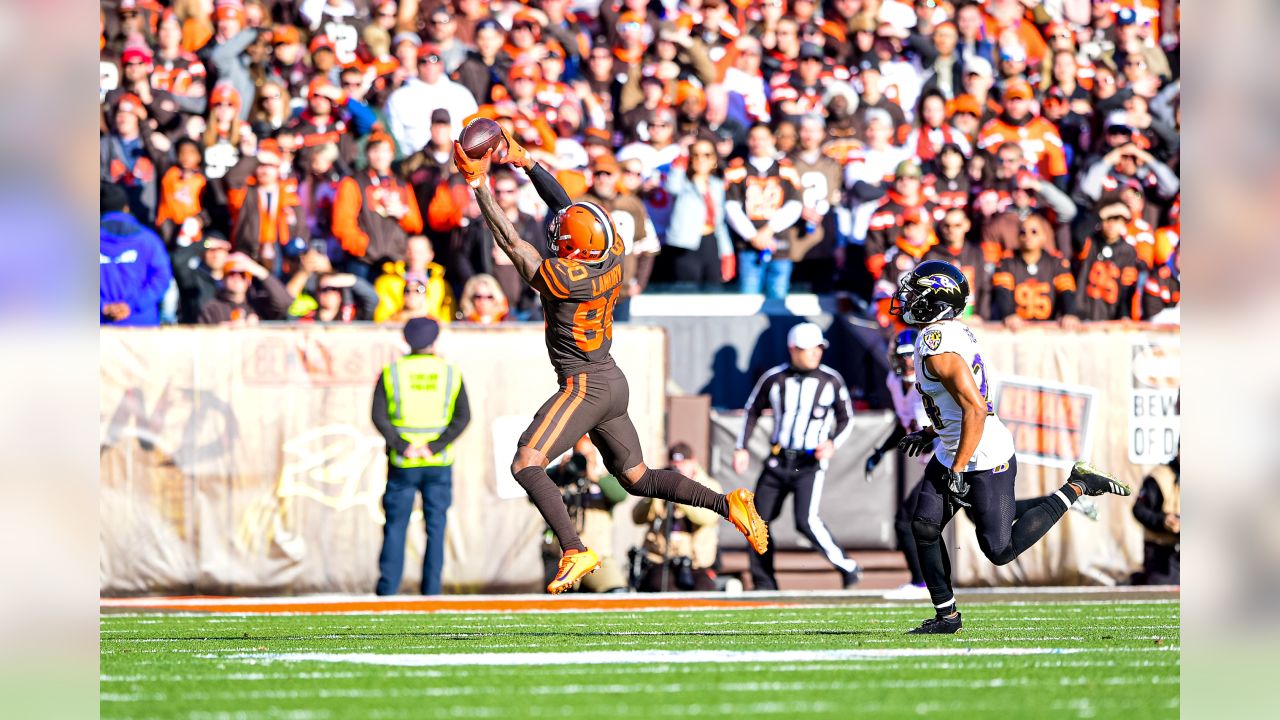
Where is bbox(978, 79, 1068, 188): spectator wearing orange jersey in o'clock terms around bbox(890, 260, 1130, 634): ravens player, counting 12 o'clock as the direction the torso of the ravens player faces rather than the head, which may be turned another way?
The spectator wearing orange jersey is roughly at 3 o'clock from the ravens player.

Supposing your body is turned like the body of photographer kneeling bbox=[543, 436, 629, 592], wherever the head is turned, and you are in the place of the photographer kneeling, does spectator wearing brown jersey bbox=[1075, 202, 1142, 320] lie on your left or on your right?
on your left

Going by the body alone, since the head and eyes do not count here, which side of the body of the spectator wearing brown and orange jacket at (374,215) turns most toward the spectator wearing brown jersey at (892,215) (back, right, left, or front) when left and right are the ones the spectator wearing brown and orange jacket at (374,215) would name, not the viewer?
left

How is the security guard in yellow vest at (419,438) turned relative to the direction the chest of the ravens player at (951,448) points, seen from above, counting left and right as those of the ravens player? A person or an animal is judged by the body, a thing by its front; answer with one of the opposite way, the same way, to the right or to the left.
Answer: to the right

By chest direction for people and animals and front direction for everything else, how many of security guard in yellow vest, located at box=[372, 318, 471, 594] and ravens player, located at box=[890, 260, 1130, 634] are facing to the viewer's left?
1

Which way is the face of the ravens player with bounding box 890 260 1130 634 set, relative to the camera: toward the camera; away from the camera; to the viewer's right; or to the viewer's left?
to the viewer's left

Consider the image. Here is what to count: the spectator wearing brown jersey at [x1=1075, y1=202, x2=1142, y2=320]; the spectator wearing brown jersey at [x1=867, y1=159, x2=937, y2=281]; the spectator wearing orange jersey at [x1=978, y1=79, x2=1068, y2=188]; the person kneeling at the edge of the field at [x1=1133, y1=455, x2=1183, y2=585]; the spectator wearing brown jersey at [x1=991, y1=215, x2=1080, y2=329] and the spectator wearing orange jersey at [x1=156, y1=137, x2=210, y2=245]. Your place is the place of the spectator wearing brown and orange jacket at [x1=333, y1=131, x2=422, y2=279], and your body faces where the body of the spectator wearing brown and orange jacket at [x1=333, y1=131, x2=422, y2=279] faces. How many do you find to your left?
5

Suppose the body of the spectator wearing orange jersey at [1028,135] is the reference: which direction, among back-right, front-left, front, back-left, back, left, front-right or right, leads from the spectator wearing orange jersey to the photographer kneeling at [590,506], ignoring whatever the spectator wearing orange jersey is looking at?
front-right

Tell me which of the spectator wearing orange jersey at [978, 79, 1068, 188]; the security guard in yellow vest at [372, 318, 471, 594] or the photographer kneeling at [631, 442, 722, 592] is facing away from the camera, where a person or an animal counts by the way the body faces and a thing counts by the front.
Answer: the security guard in yellow vest
